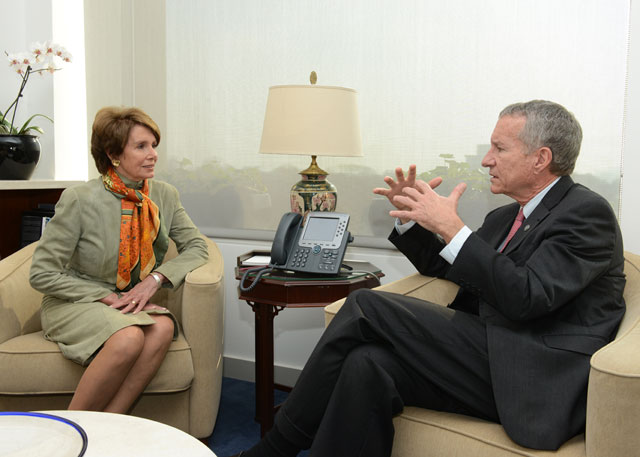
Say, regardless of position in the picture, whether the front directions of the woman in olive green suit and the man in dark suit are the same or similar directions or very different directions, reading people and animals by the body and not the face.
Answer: very different directions

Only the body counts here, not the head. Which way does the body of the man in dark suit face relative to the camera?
to the viewer's left

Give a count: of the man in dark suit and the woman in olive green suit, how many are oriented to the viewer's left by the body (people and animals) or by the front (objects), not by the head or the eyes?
1

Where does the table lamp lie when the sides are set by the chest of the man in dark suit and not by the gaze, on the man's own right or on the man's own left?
on the man's own right

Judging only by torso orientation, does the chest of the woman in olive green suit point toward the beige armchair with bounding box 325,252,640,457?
yes

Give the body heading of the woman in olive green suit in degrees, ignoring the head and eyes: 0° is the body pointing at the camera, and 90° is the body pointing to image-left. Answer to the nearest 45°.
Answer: approximately 315°
